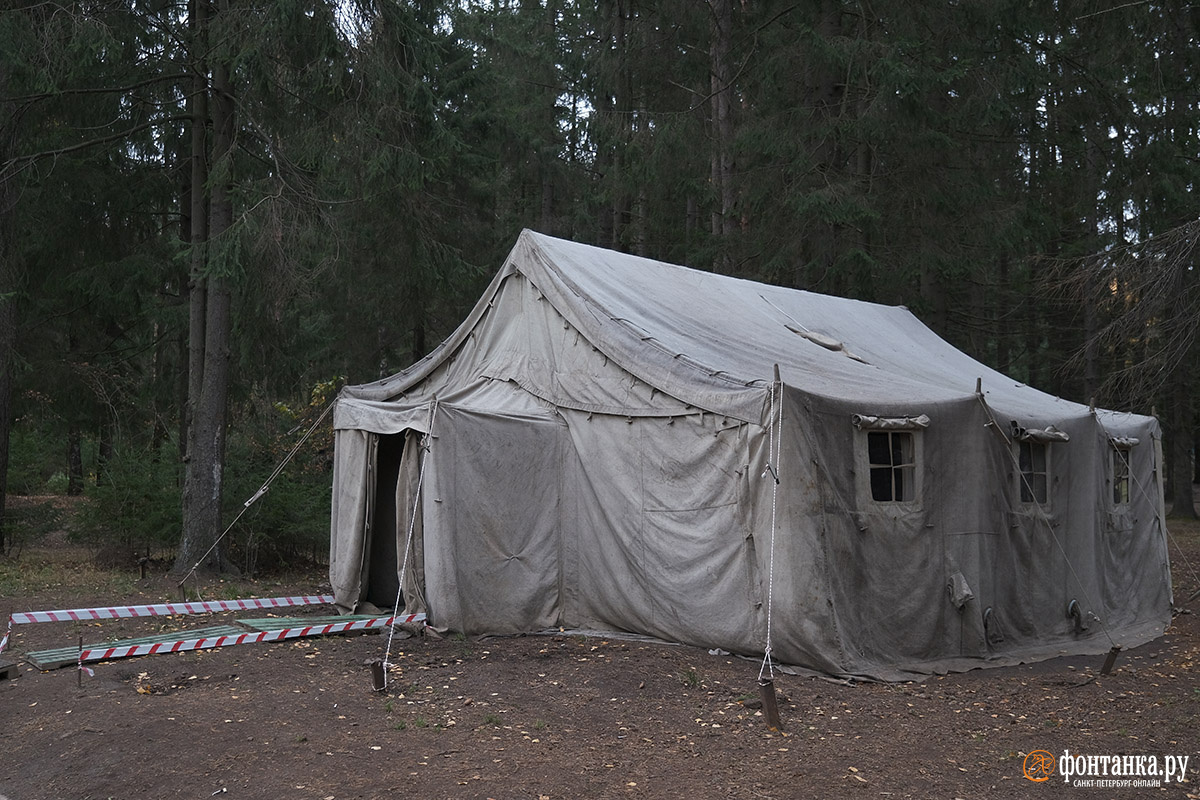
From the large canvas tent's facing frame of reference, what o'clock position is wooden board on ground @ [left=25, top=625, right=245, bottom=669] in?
The wooden board on ground is roughly at 1 o'clock from the large canvas tent.

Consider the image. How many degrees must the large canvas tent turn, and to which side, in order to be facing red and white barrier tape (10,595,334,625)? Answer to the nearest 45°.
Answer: approximately 45° to its right

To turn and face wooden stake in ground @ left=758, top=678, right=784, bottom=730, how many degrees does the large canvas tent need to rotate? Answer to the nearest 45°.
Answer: approximately 45° to its left

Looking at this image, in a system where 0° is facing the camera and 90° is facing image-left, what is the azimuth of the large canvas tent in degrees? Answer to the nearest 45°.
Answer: approximately 45°

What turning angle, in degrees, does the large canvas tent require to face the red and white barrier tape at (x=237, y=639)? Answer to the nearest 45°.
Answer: approximately 45° to its right

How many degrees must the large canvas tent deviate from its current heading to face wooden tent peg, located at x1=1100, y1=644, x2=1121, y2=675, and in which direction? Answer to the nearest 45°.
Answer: approximately 135° to its left

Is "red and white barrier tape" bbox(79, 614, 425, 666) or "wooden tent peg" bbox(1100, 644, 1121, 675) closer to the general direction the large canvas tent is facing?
the red and white barrier tape
